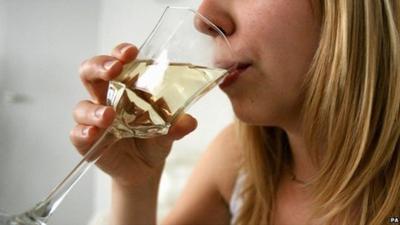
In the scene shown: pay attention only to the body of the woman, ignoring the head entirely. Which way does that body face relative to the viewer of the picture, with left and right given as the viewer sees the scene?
facing the viewer and to the left of the viewer
